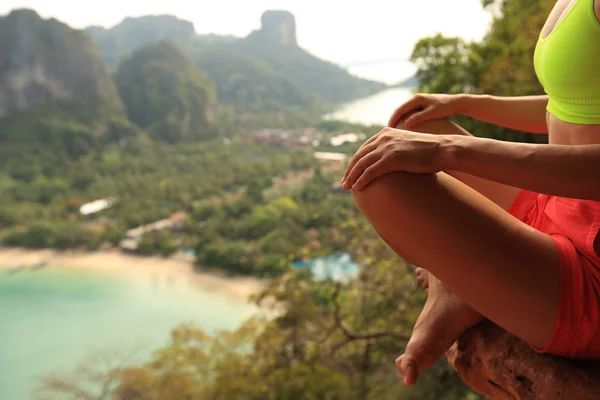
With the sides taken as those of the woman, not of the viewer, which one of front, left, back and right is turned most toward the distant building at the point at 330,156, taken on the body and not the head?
right

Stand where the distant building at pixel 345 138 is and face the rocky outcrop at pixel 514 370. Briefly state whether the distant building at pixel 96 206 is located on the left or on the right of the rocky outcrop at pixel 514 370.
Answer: right

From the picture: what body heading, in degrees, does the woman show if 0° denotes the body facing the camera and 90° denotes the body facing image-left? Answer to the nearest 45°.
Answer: approximately 90°

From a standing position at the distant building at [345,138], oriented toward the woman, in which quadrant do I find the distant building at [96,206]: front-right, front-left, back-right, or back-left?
front-right

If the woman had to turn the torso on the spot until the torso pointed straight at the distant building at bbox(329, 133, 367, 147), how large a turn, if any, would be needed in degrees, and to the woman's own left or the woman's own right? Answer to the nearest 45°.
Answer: approximately 90° to the woman's own right

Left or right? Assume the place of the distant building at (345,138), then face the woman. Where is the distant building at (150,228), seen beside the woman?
right

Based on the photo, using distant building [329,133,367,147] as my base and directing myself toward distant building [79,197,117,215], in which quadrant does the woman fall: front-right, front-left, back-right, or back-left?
front-left

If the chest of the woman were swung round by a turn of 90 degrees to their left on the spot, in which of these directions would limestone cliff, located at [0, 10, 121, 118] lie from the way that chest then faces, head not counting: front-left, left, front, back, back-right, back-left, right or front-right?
back-right

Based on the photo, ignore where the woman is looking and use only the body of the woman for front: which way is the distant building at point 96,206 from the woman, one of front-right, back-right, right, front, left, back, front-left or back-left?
front-right
